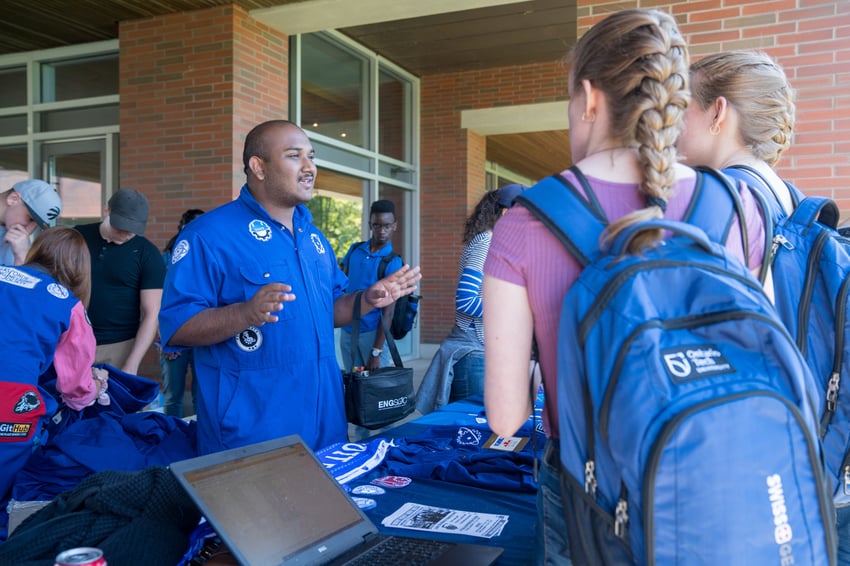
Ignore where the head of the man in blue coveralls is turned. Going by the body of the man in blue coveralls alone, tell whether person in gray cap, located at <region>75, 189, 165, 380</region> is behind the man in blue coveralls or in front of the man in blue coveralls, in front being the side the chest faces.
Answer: behind

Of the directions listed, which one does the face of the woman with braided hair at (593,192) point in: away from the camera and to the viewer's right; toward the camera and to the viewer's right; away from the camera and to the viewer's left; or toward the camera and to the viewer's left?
away from the camera and to the viewer's left

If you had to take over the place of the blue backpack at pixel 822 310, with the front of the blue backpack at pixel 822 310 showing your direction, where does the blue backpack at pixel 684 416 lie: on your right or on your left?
on your right

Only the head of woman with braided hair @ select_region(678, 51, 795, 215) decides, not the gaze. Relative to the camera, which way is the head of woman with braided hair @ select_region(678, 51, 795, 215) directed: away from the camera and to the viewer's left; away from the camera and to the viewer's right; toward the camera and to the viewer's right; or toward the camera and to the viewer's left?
away from the camera and to the viewer's left

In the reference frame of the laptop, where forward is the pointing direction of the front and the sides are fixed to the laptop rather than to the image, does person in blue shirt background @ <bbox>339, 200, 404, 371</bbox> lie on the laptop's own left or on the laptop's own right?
on the laptop's own left

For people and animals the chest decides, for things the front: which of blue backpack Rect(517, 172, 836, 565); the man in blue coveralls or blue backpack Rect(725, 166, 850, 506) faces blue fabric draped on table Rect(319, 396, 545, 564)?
the man in blue coveralls

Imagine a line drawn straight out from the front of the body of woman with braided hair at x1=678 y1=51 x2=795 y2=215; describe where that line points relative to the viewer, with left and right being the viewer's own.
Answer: facing away from the viewer and to the left of the viewer

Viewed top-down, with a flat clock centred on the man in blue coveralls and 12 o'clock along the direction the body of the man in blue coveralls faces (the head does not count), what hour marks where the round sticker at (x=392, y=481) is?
The round sticker is roughly at 12 o'clock from the man in blue coveralls.

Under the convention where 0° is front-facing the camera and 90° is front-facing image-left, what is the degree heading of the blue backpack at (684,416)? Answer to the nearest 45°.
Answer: approximately 315°

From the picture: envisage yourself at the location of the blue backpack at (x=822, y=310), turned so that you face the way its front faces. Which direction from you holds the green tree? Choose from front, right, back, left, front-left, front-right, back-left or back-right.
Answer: back

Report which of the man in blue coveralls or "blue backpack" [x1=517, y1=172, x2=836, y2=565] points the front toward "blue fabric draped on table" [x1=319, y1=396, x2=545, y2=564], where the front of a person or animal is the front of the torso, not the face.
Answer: the man in blue coveralls
